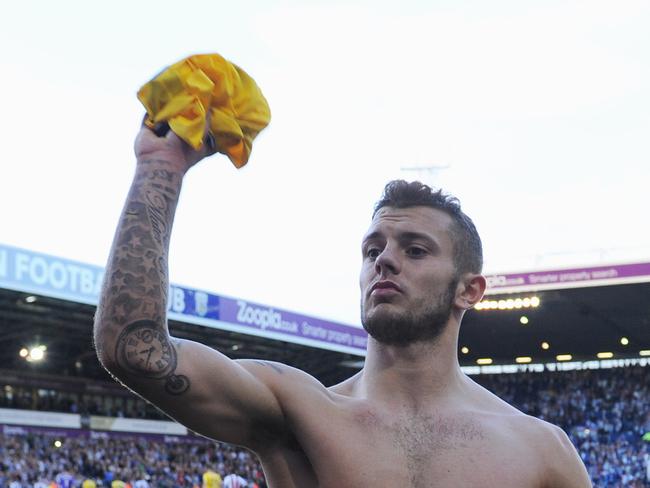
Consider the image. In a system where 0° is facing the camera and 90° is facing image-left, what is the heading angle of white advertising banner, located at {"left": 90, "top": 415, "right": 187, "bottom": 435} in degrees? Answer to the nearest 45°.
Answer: approximately 0°

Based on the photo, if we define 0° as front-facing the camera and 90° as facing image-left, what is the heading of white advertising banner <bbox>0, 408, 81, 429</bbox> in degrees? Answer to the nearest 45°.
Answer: approximately 0°

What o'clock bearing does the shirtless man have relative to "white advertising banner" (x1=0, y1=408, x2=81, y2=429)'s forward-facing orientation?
The shirtless man is roughly at 12 o'clock from the white advertising banner.

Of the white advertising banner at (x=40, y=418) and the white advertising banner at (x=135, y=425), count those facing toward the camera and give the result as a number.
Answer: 2

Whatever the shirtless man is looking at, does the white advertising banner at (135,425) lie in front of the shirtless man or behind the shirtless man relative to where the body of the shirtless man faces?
behind

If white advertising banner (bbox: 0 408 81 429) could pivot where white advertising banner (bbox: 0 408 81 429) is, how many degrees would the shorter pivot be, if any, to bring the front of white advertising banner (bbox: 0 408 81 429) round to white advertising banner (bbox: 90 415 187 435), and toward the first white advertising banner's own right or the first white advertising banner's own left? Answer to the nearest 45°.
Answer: approximately 135° to the first white advertising banner's own left

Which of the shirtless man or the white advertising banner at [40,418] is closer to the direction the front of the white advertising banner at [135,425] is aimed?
the shirtless man

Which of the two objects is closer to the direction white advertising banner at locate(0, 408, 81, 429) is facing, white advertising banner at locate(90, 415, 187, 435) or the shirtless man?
the shirtless man
